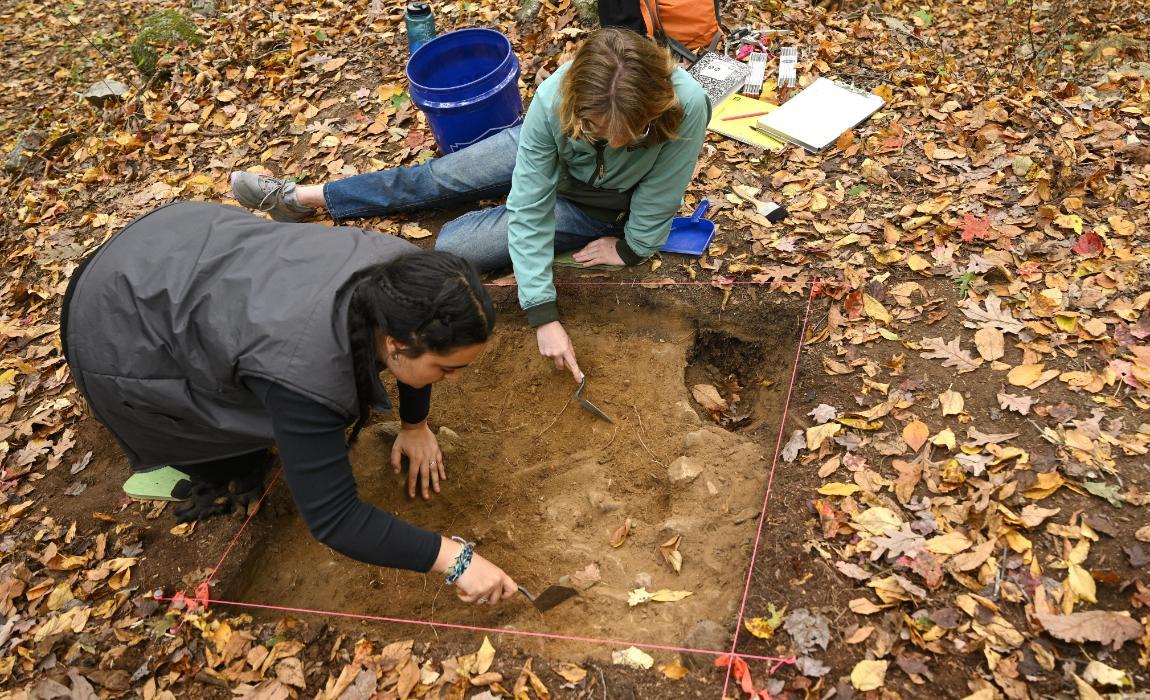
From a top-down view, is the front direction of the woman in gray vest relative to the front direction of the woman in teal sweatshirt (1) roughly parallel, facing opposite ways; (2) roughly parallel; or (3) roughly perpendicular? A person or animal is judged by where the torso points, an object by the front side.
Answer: roughly perpendicular

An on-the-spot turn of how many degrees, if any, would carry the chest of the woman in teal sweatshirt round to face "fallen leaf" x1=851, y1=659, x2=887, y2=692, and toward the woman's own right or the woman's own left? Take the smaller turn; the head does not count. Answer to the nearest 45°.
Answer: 0° — they already face it

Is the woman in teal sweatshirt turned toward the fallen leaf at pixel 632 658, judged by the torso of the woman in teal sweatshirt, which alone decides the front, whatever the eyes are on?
yes

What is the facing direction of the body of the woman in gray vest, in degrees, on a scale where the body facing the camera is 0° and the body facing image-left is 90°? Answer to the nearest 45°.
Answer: approximately 270°

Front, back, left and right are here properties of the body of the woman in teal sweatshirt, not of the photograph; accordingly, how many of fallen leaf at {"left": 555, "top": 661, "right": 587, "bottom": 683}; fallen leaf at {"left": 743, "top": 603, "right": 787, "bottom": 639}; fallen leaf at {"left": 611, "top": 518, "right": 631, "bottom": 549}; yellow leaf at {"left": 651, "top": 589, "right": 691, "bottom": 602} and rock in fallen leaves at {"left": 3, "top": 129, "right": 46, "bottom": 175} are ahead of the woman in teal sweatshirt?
4

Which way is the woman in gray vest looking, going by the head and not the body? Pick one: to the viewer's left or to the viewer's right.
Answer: to the viewer's right

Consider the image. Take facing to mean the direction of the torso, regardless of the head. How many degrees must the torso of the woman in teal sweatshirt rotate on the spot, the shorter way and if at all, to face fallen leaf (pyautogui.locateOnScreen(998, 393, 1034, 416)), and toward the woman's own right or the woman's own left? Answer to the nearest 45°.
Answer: approximately 45° to the woman's own left

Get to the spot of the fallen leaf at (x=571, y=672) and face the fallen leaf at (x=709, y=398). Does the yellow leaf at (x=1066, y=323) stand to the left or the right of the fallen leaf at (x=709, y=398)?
right

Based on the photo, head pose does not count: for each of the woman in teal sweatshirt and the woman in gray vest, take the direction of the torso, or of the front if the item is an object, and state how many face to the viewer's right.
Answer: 1

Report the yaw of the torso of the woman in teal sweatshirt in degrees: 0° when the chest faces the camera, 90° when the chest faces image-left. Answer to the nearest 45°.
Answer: approximately 0°
